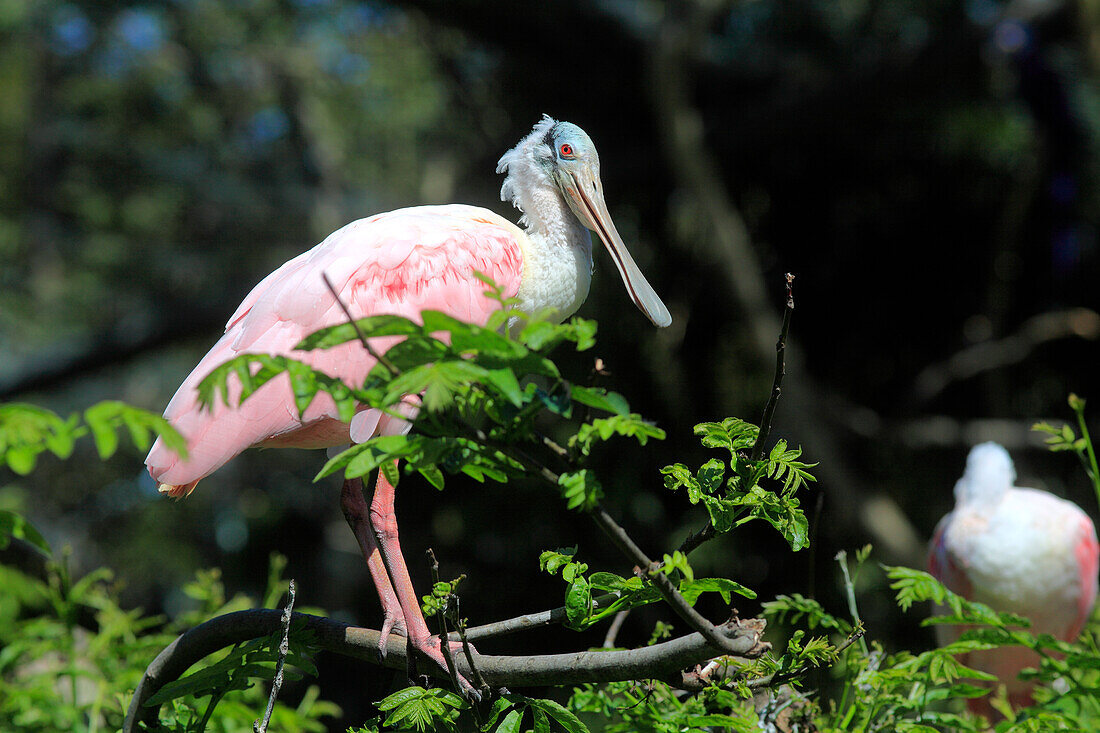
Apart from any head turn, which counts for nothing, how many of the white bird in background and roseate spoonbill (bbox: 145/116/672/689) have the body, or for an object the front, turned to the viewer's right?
1

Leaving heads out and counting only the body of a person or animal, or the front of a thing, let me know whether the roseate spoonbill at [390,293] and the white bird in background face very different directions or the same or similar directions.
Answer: very different directions

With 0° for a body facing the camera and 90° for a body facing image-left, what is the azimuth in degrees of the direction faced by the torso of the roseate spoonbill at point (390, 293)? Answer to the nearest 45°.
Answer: approximately 270°

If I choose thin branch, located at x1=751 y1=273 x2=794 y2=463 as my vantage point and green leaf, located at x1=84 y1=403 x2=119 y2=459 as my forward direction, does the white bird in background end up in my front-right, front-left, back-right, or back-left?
back-right

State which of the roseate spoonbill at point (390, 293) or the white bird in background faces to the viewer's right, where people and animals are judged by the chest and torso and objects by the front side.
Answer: the roseate spoonbill

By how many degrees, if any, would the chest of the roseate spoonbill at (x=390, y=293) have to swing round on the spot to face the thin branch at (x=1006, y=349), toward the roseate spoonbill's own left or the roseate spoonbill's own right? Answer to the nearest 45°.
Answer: approximately 45° to the roseate spoonbill's own left
